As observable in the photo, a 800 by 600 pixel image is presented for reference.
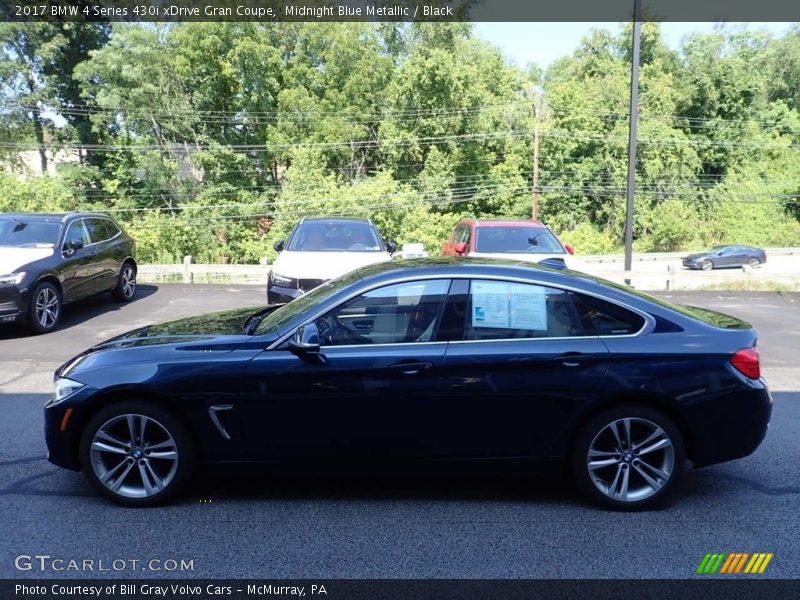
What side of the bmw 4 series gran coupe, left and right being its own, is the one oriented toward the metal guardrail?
right

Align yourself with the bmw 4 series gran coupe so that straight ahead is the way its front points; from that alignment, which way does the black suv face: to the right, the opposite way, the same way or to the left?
to the left

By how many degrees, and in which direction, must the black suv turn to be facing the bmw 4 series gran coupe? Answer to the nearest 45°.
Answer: approximately 45° to its left

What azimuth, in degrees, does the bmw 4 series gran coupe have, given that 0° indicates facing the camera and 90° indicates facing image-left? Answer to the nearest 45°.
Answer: approximately 90°

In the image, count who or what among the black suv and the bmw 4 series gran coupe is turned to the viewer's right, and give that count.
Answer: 0

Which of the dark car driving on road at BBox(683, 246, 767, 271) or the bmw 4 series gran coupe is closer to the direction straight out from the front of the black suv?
the bmw 4 series gran coupe

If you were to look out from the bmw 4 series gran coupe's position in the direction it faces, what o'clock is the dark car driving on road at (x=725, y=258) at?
The dark car driving on road is roughly at 4 o'clock from the bmw 4 series gran coupe.

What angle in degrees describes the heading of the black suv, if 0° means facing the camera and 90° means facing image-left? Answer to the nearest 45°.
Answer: approximately 45°

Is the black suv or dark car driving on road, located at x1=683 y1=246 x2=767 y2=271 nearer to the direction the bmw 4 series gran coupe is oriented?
the black suv

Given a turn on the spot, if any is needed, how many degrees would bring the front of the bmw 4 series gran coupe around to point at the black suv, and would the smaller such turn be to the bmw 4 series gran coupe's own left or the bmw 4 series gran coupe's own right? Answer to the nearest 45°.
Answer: approximately 45° to the bmw 4 series gran coupe's own right

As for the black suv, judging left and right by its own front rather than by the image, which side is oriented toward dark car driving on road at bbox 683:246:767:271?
back

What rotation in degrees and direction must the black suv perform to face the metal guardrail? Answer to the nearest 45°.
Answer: approximately 180°
